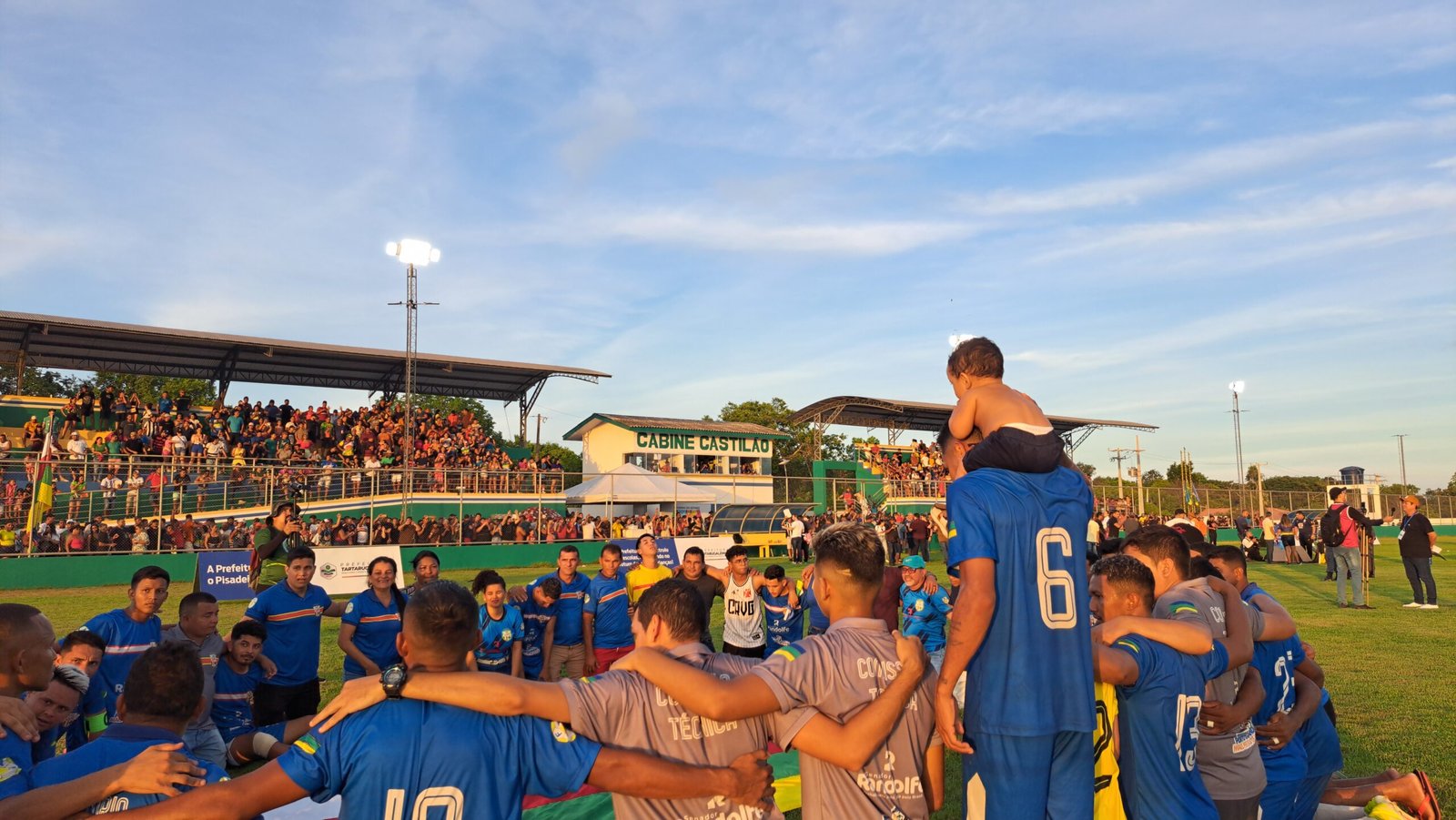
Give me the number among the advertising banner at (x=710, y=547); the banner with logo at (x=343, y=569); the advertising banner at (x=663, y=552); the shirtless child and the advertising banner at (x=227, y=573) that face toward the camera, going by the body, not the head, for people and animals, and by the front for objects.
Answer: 4

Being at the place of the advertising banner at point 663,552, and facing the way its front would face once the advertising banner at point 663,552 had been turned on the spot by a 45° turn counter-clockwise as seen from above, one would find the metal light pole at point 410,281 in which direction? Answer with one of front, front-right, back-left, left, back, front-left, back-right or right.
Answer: back

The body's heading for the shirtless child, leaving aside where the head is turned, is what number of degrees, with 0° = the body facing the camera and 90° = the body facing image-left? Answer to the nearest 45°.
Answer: approximately 135°

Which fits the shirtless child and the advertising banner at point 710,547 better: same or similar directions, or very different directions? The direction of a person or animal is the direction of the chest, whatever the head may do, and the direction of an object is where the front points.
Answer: very different directions

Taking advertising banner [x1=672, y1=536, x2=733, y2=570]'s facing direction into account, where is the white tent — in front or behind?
behind

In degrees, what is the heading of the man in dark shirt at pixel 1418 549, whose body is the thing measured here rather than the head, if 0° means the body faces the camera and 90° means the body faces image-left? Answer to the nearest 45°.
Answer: approximately 45°

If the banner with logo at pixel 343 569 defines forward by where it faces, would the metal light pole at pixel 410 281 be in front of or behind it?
behind

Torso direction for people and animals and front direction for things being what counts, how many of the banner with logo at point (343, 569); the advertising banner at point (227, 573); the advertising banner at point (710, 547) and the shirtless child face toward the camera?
3

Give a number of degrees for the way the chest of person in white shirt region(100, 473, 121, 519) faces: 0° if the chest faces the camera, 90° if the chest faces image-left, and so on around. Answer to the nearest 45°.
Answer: approximately 315°
